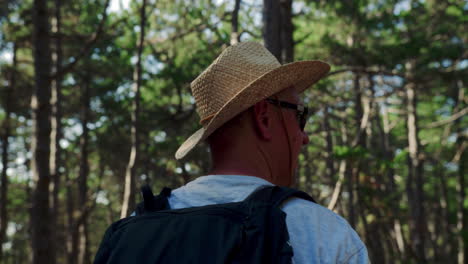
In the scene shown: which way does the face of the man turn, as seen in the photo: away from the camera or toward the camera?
away from the camera

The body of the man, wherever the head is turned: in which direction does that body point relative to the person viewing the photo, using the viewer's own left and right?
facing away from the viewer and to the right of the viewer

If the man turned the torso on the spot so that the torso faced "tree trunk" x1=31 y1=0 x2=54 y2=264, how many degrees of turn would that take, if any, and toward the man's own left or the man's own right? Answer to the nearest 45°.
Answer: approximately 90° to the man's own left

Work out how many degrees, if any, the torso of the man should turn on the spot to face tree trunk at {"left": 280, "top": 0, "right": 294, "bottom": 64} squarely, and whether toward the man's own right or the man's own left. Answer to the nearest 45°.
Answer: approximately 45° to the man's own left
